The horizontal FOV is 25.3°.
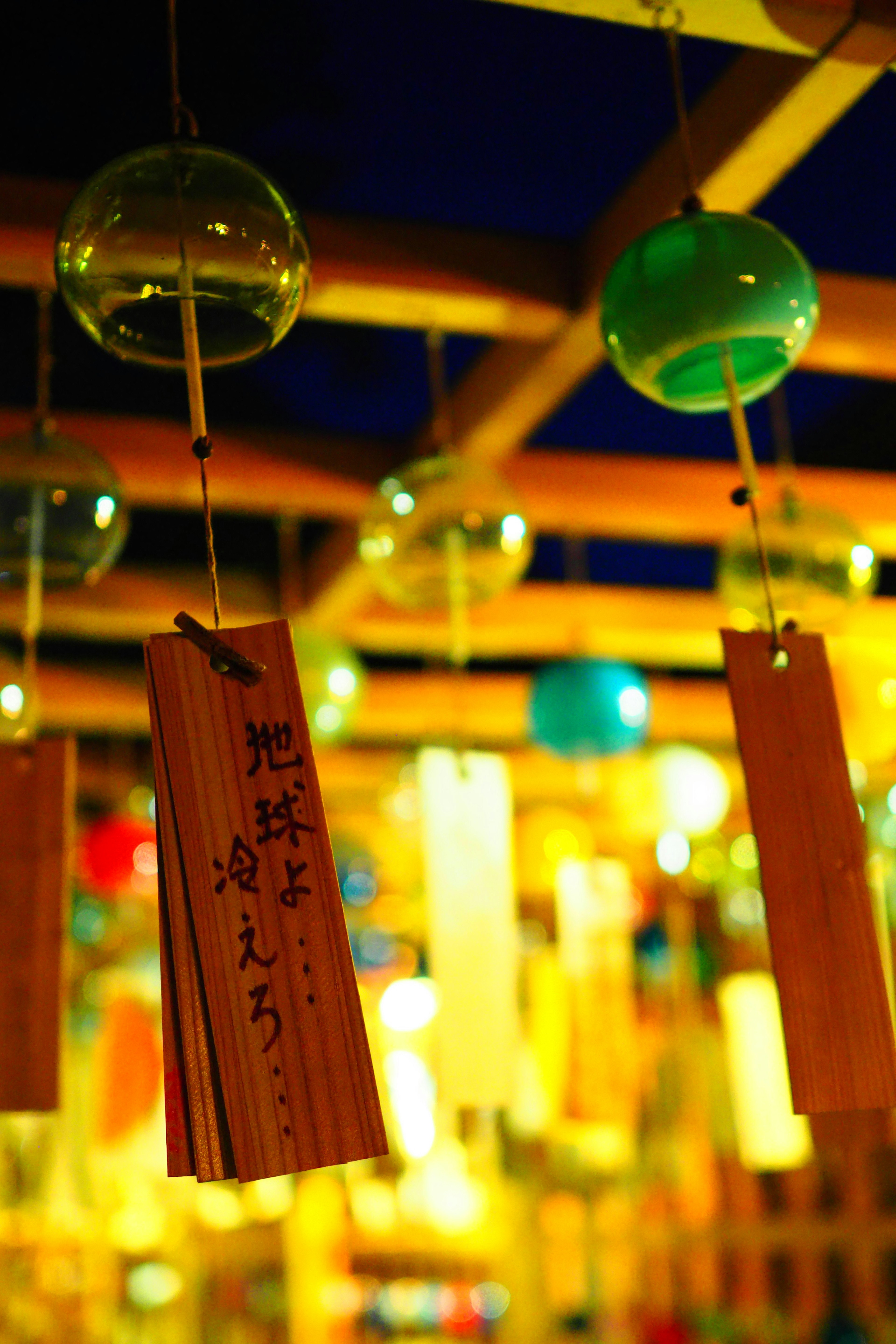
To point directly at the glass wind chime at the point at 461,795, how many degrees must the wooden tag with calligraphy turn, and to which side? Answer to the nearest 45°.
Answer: approximately 180°

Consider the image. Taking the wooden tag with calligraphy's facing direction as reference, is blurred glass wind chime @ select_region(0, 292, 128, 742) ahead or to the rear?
to the rear

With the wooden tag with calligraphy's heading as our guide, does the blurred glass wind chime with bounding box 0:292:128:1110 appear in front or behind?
behind

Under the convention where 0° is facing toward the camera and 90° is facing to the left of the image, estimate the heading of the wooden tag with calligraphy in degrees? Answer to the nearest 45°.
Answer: approximately 0°
